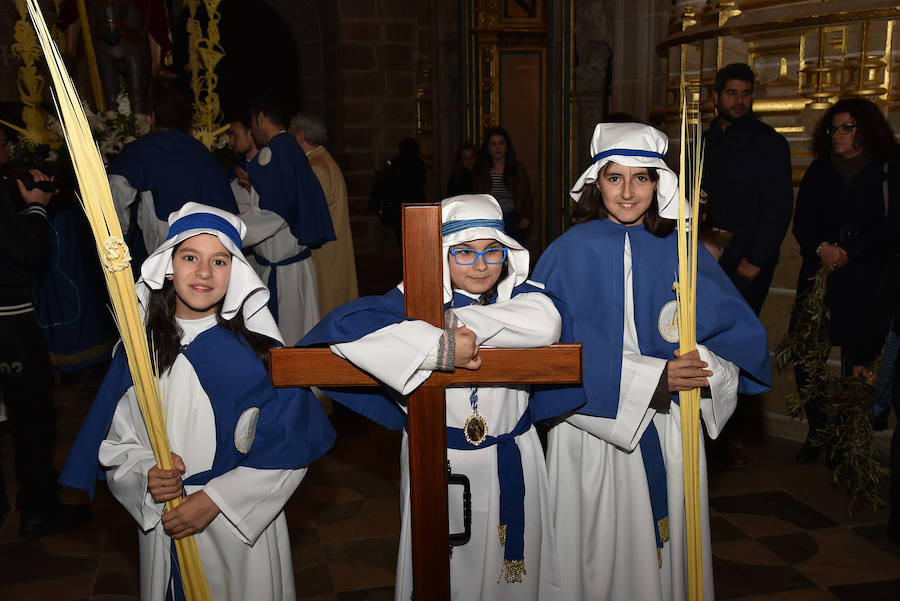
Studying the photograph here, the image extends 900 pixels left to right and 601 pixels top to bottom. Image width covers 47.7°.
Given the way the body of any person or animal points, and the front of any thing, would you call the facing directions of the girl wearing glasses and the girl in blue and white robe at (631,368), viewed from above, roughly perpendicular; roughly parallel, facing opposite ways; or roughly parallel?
roughly parallel

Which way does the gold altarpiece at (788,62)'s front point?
toward the camera

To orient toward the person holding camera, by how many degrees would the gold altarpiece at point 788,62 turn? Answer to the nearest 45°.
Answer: approximately 45° to its right

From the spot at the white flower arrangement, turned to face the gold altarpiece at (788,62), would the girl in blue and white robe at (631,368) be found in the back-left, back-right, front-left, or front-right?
front-right

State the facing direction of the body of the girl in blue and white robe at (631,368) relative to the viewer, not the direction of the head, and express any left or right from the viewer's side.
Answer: facing the viewer

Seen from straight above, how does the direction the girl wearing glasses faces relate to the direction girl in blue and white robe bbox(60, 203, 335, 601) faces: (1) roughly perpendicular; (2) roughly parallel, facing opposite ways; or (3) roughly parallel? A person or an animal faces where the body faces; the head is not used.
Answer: roughly parallel

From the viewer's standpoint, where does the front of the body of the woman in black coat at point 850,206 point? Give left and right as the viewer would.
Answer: facing the viewer and to the left of the viewer

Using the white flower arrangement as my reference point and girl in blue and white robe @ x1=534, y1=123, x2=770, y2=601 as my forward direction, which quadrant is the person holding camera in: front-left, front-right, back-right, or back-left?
front-right

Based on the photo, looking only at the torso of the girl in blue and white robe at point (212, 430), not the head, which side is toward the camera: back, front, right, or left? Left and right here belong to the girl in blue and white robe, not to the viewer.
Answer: front

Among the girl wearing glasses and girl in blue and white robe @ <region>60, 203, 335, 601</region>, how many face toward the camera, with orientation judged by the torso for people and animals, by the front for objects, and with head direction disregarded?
2

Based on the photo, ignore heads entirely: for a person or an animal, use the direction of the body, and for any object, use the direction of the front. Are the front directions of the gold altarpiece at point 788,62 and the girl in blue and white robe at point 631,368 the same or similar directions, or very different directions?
same or similar directions

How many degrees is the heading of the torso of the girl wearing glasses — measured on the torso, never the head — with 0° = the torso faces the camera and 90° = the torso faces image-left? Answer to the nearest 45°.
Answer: approximately 0°
